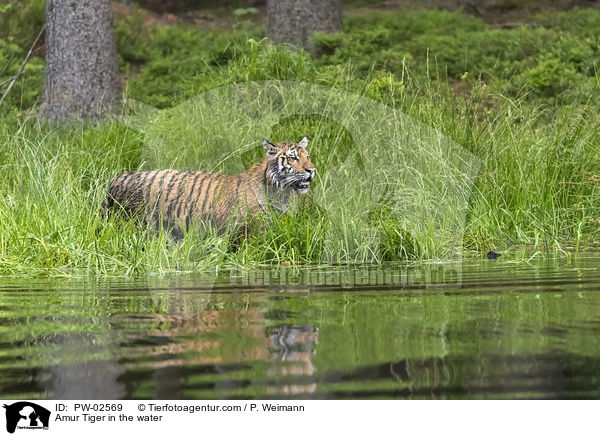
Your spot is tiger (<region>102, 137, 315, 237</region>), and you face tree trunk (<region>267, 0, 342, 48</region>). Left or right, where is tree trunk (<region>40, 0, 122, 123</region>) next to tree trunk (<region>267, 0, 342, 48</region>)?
left

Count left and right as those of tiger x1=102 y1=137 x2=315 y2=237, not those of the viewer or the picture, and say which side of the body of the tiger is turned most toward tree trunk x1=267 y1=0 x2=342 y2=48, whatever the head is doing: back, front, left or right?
left

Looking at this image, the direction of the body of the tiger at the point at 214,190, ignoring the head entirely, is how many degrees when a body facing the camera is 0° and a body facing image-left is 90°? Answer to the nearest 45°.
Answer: approximately 270°

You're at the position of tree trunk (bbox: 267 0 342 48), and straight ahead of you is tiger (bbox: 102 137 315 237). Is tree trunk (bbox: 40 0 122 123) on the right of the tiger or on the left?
right

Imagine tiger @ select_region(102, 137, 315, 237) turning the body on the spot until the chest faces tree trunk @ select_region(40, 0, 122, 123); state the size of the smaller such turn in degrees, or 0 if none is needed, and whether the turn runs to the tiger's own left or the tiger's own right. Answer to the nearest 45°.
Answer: approximately 90° to the tiger's own left
